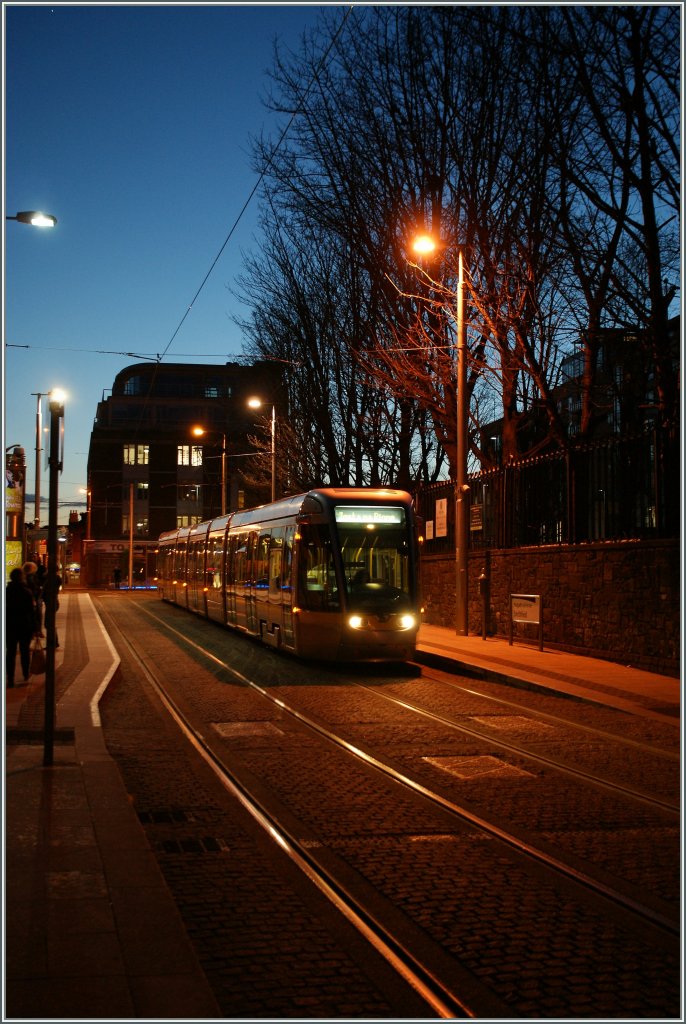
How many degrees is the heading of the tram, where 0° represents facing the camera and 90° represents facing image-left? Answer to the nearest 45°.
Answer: approximately 315°

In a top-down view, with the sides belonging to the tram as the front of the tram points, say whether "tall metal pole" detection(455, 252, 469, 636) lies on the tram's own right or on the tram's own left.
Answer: on the tram's own left

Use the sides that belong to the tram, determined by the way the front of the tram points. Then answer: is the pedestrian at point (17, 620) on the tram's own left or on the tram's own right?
on the tram's own right

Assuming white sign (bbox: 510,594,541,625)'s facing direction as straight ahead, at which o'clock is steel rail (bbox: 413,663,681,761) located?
The steel rail is roughly at 12 o'clock from the white sign.

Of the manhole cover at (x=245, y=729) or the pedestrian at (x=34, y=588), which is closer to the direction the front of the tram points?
the manhole cover

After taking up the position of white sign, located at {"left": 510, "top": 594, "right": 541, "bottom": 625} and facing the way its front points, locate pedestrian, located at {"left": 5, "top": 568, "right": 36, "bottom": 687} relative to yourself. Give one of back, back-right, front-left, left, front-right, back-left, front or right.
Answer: front-right

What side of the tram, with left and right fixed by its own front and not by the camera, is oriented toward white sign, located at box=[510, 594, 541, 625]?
left

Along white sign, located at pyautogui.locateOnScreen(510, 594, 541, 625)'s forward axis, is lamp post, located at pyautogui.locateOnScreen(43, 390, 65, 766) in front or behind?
in front

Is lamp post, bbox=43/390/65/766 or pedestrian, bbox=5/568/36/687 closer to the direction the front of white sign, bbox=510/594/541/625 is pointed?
the lamp post

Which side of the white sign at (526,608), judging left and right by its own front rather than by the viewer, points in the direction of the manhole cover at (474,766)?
front

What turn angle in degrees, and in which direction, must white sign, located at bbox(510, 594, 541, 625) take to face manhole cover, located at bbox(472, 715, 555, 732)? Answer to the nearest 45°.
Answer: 0° — it already faces it

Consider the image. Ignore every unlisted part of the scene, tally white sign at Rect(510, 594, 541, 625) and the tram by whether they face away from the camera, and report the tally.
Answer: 0

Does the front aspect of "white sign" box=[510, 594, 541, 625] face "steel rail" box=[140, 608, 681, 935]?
yes

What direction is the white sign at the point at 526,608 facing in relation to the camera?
toward the camera

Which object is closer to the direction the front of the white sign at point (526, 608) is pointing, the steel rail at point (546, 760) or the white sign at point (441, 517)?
the steel rail
